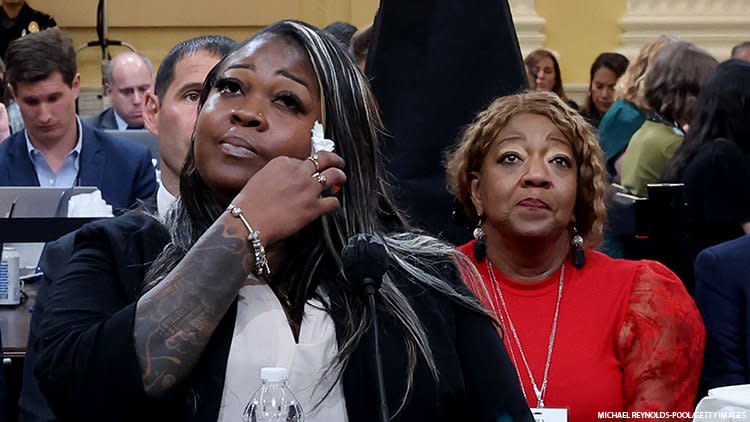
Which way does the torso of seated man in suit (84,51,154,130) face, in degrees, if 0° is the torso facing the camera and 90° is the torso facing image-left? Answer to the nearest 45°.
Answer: approximately 315°

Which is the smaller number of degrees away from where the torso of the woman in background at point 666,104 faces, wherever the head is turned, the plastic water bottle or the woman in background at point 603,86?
the woman in background

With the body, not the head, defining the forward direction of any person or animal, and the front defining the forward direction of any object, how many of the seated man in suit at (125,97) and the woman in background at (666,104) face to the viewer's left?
0
